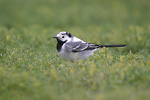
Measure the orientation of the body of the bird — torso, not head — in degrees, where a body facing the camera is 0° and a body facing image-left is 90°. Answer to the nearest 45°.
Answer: approximately 90°
